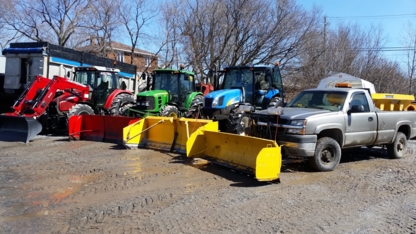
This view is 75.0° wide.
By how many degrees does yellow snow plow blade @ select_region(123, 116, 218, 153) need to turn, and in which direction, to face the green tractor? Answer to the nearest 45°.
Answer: approximately 135° to its right

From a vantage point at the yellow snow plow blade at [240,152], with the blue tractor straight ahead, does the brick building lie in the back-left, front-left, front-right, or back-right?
front-left

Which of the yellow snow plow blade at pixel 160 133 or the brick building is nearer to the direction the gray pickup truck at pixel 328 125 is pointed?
the yellow snow plow blade

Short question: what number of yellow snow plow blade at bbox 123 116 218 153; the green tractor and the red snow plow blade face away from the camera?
0

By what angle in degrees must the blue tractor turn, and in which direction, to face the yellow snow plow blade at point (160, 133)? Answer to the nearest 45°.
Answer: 0° — it already faces it

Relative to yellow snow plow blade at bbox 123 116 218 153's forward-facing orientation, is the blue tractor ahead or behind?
behind

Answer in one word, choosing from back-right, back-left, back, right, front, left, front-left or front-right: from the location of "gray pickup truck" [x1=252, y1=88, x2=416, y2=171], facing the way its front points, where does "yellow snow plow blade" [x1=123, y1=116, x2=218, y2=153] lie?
front-right

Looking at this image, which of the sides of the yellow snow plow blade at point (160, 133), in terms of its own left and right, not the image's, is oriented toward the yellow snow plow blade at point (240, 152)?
left

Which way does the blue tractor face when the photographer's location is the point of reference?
facing the viewer and to the left of the viewer

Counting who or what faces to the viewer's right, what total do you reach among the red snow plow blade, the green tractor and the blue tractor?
0

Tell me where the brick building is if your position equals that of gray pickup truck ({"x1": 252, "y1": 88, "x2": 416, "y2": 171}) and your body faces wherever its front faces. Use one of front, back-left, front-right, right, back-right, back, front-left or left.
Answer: right

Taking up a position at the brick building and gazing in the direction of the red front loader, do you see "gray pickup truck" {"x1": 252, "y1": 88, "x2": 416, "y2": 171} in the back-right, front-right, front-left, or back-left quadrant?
front-left
